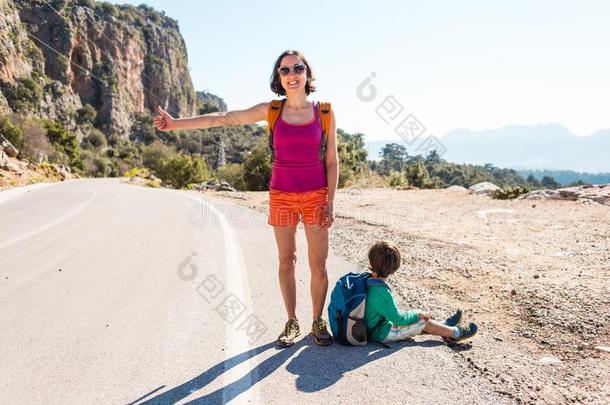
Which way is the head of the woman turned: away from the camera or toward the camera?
toward the camera

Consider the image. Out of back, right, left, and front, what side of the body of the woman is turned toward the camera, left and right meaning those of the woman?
front

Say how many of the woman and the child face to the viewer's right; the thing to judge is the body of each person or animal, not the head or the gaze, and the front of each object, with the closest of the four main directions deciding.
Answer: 1

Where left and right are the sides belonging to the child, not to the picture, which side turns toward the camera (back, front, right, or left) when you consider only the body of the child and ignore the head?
right

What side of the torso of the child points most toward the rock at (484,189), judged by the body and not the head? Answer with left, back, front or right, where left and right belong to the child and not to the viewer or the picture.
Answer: left

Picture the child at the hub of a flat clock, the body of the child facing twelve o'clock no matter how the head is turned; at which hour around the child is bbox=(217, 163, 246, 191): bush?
The bush is roughly at 8 o'clock from the child.

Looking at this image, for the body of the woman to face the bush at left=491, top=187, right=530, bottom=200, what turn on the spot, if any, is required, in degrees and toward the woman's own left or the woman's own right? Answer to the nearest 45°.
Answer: approximately 135° to the woman's own left

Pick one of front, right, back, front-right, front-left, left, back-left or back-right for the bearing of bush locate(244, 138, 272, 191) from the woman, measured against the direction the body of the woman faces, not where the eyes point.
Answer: back

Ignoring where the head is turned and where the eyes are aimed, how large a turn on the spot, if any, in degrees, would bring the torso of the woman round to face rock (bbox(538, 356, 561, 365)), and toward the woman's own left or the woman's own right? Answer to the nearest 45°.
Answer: approximately 90° to the woman's own left

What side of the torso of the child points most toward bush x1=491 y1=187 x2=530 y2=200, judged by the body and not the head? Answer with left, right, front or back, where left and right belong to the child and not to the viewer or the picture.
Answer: left

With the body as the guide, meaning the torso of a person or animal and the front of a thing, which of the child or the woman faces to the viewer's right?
the child

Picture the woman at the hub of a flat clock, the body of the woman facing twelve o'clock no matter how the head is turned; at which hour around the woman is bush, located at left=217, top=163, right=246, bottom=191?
The bush is roughly at 6 o'clock from the woman.

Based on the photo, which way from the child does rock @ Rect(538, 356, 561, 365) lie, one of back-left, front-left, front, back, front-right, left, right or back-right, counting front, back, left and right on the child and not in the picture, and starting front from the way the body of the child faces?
front
